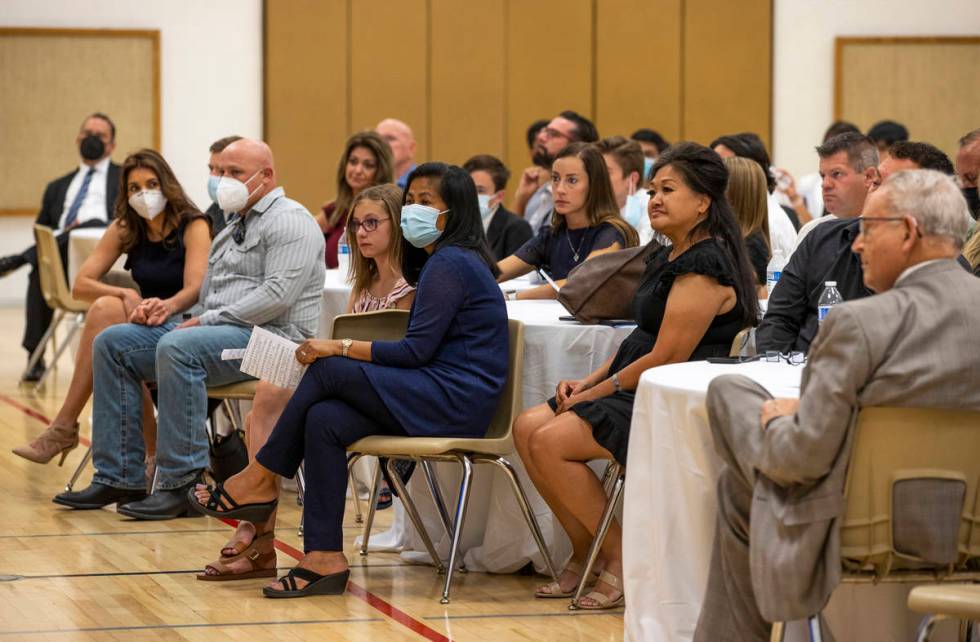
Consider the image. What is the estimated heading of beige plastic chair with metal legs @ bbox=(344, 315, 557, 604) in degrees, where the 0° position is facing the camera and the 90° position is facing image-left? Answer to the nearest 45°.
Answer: approximately 90°

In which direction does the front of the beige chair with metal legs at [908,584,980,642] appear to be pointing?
to the viewer's left

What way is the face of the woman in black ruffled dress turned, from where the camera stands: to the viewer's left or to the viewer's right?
to the viewer's left

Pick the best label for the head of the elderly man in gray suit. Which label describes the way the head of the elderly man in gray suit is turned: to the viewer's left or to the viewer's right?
to the viewer's left

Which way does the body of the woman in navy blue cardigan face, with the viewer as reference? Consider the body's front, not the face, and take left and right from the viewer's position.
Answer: facing to the left of the viewer
